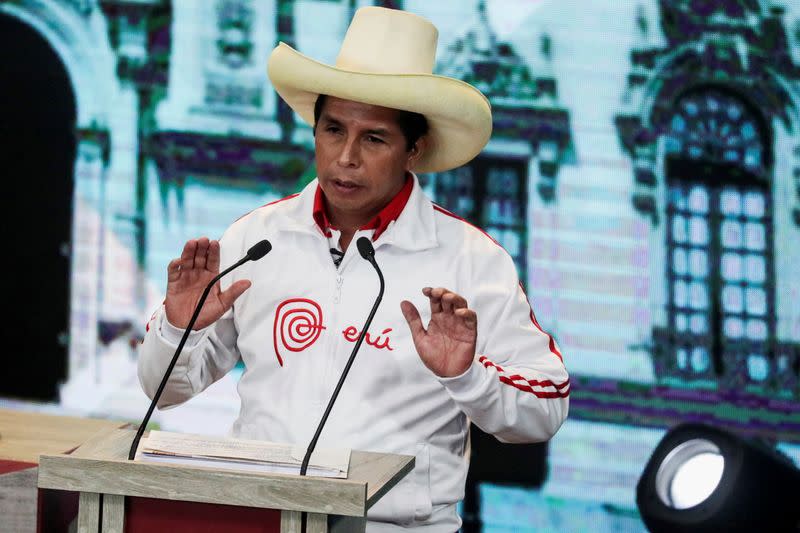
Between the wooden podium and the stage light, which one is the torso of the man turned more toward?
the wooden podium

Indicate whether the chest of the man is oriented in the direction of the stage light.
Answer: no

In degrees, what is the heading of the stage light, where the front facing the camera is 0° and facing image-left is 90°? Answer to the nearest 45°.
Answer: approximately 45°

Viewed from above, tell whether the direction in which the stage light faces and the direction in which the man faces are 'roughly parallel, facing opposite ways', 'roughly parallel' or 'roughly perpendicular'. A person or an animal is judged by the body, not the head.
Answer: roughly parallel

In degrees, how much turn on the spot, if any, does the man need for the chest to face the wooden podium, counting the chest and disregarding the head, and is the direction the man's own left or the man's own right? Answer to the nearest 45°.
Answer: approximately 45° to the man's own left

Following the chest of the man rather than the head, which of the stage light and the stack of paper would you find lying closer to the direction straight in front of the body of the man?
the stack of paper

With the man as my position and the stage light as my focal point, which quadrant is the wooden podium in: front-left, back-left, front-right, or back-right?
back-right

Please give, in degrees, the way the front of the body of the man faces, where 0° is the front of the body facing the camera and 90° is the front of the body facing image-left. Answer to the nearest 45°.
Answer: approximately 45°

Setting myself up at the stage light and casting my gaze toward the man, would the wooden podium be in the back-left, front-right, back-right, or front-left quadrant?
front-left

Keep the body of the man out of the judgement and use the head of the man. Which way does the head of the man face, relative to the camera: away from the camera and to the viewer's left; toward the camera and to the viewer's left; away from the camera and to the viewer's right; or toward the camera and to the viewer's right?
toward the camera and to the viewer's left

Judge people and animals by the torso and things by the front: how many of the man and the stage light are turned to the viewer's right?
0
